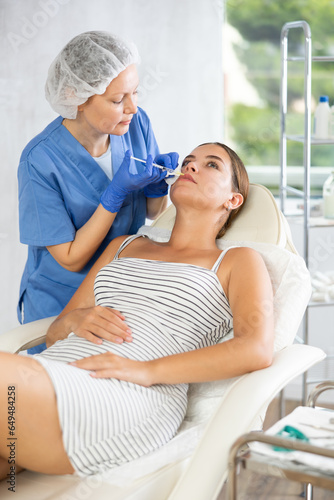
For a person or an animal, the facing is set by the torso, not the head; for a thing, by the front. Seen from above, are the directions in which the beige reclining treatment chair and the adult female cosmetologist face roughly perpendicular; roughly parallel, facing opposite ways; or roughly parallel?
roughly perpendicular

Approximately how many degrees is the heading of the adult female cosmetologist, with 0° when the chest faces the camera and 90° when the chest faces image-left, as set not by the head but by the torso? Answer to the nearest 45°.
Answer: approximately 315°

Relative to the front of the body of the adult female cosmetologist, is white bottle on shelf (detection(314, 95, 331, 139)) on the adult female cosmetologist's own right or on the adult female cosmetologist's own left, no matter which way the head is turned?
on the adult female cosmetologist's own left

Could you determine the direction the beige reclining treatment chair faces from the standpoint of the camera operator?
facing the viewer and to the left of the viewer

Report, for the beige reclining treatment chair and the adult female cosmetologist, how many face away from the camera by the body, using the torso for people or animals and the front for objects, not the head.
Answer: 0

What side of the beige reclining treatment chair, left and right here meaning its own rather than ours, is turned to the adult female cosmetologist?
right
